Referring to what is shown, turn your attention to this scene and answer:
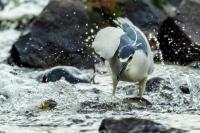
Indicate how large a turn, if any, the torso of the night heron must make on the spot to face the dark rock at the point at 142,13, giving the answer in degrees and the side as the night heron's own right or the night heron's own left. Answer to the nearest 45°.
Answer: approximately 180°

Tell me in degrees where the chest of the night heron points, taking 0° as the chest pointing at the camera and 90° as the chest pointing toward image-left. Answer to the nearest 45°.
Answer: approximately 0°

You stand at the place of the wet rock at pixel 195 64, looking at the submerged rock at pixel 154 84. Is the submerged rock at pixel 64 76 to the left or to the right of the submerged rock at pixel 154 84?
right
